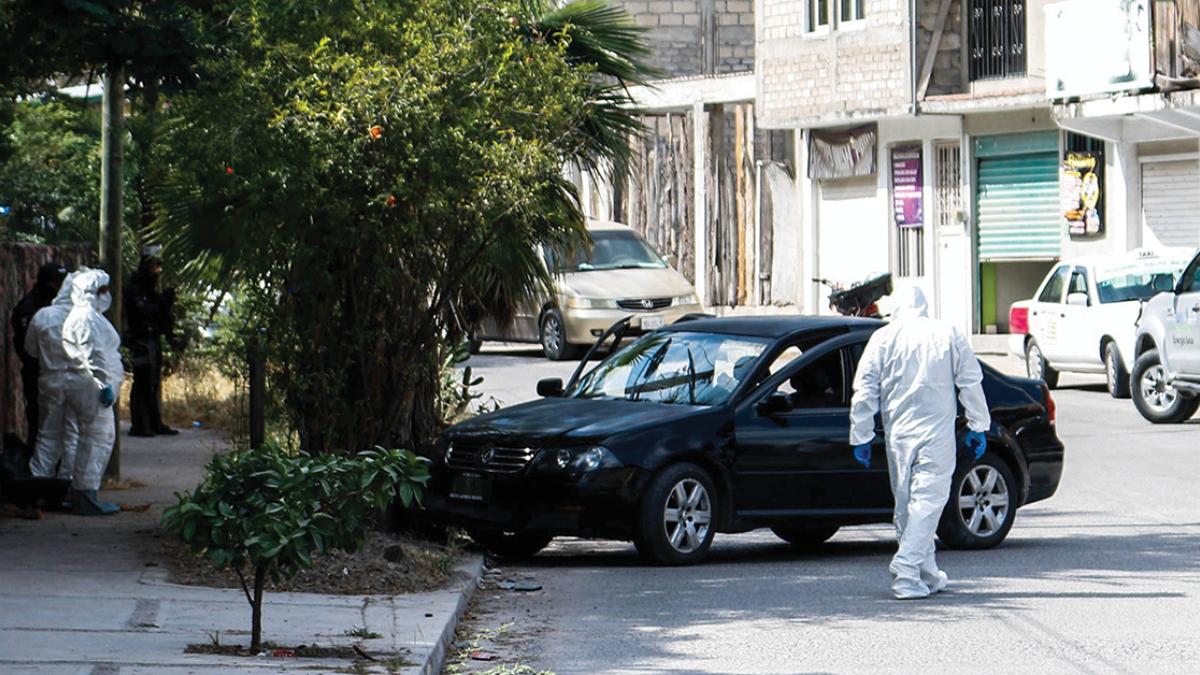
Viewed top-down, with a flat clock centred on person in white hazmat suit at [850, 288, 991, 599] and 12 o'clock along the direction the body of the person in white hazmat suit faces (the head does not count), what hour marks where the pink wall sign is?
The pink wall sign is roughly at 12 o'clock from the person in white hazmat suit.

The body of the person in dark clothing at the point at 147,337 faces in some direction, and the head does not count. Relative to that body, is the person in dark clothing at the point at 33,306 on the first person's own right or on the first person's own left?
on the first person's own right

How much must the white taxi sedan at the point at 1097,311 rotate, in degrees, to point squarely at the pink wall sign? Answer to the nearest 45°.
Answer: approximately 135° to its left

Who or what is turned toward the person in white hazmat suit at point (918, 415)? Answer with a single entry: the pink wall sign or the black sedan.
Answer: the pink wall sign

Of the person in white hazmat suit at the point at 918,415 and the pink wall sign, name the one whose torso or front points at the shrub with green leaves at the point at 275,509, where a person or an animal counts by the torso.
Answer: the pink wall sign

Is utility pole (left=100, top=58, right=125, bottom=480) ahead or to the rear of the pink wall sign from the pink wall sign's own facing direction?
ahead

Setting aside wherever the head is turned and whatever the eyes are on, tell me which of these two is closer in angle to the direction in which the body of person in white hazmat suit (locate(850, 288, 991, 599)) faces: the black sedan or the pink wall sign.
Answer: the pink wall sign

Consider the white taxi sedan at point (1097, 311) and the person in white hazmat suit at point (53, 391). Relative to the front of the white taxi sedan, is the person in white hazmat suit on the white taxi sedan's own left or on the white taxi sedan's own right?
on the white taxi sedan's own right

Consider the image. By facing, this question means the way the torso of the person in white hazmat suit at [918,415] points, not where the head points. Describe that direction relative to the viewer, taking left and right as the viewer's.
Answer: facing away from the viewer

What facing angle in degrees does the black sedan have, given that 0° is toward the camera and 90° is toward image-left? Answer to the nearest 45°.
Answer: approximately 45°

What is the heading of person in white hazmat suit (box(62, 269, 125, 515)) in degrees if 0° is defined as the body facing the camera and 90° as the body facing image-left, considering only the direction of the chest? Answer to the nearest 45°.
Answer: approximately 270°

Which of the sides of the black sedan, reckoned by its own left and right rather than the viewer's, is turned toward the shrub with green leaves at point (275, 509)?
front

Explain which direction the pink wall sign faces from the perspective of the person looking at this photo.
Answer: facing the viewer
